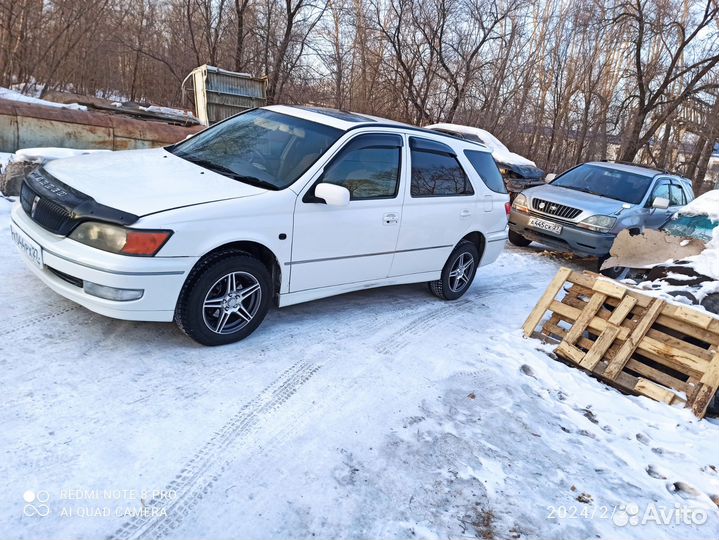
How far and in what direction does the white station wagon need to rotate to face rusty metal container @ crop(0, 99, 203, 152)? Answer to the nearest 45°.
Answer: approximately 90° to its right

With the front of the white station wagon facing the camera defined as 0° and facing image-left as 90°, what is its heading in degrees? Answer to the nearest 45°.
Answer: approximately 45°

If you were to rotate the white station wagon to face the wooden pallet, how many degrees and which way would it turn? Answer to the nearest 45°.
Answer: approximately 135° to its left

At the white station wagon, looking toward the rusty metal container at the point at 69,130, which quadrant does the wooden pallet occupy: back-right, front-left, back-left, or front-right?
back-right
